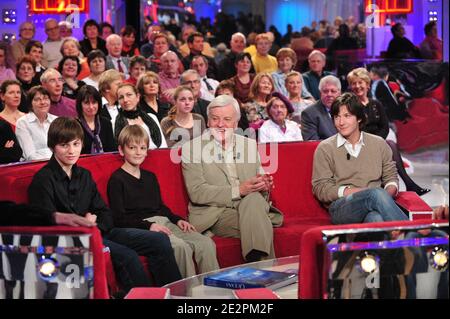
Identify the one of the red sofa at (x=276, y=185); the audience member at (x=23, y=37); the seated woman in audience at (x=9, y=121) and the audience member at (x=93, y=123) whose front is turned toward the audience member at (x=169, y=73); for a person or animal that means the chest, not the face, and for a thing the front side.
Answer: the audience member at (x=23, y=37)

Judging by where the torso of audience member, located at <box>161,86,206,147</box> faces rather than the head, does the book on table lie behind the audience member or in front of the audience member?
in front

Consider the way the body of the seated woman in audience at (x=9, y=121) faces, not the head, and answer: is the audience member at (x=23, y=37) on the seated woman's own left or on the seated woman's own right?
on the seated woman's own left

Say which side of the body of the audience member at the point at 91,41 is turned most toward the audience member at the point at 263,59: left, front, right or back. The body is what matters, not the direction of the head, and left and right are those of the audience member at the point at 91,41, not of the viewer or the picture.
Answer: left

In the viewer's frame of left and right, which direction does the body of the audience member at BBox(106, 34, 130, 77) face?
facing the viewer

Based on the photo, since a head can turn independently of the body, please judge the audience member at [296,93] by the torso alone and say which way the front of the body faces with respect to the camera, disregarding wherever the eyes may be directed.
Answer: toward the camera

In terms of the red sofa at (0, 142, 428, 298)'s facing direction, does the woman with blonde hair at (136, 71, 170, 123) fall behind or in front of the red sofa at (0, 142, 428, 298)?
behind

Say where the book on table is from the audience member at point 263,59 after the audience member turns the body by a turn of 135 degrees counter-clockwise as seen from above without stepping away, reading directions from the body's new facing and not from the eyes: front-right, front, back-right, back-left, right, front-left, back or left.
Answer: back-right

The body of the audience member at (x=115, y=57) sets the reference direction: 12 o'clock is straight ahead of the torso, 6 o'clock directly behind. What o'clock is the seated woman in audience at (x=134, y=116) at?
The seated woman in audience is roughly at 12 o'clock from the audience member.

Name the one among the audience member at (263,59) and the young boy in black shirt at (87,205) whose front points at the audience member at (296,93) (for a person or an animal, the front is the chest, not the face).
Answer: the audience member at (263,59)

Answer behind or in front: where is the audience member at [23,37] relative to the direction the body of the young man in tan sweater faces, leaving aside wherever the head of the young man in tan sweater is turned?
behind

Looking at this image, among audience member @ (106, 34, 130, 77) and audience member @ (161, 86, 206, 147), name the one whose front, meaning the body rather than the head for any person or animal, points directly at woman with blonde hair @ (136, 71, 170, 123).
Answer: audience member @ (106, 34, 130, 77)

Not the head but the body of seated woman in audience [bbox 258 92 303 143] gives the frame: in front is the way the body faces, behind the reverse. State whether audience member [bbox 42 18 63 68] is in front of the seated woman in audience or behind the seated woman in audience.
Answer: behind

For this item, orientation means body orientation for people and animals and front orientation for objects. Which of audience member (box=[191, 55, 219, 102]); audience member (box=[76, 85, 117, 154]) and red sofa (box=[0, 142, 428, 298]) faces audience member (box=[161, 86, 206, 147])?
audience member (box=[191, 55, 219, 102])
